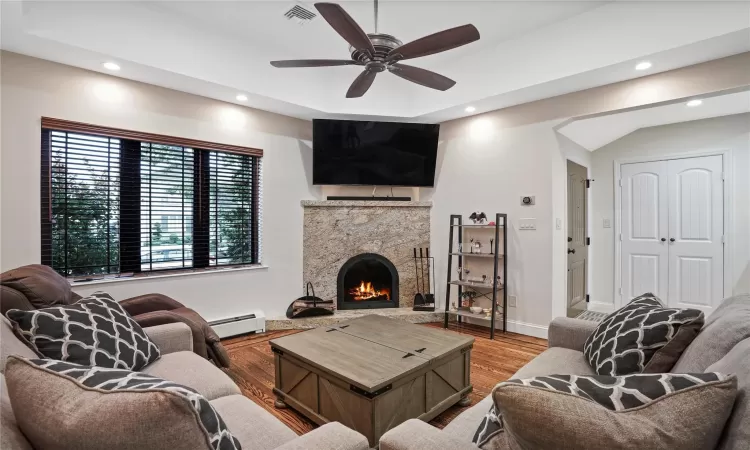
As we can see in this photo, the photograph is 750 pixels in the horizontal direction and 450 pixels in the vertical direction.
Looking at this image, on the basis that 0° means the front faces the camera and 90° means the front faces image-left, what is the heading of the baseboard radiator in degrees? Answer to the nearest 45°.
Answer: approximately 315°

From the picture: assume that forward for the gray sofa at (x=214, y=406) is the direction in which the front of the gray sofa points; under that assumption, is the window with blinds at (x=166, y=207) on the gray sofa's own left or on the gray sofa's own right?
on the gray sofa's own left

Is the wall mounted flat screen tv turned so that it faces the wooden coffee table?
yes

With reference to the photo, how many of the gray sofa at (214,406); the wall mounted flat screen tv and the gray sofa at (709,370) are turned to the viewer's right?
1

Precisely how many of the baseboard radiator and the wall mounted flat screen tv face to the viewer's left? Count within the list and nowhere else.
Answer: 0

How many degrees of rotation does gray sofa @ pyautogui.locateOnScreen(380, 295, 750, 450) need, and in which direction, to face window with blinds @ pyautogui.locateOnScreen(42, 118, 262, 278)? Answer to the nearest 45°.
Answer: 0° — it already faces it

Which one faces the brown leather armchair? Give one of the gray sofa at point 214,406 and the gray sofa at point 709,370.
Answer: the gray sofa at point 709,370

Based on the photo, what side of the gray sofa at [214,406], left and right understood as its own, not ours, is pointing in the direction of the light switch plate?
front

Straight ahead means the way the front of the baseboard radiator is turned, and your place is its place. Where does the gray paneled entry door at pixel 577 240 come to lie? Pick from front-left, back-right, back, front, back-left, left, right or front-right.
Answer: front-left

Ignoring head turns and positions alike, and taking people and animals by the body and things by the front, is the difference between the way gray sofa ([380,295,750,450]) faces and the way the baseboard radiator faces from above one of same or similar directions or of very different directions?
very different directions

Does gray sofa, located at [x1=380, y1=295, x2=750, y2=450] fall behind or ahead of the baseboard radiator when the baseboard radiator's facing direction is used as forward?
ahead

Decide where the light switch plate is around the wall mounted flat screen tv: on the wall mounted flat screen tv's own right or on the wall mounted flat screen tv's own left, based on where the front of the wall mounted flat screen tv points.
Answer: on the wall mounted flat screen tv's own left

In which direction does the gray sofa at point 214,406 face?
to the viewer's right

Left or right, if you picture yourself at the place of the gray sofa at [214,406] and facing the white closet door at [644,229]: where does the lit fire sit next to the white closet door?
left

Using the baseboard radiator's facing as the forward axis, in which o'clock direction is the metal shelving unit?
The metal shelving unit is roughly at 11 o'clock from the baseboard radiator.
